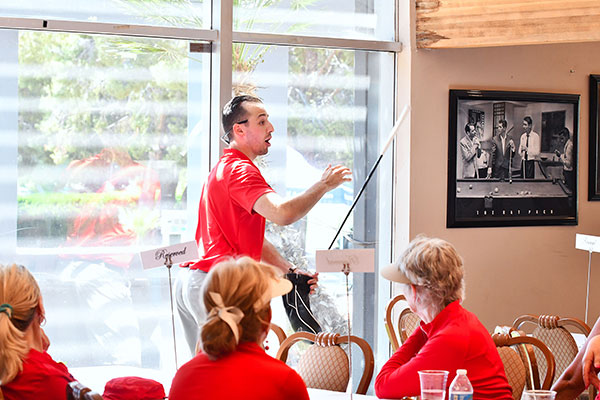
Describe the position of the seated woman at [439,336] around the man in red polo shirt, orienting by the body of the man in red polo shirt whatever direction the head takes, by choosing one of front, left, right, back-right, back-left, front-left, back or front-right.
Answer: front-right

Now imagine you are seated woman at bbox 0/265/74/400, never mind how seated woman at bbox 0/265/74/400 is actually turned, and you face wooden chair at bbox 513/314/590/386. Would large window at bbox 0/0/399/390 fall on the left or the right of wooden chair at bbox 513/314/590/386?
left

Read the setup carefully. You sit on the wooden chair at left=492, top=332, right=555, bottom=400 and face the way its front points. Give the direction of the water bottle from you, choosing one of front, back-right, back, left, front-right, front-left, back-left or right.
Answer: front-left

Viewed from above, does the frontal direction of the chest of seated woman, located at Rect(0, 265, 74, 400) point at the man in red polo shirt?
yes

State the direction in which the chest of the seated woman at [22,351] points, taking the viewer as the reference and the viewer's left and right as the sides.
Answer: facing away from the viewer and to the right of the viewer

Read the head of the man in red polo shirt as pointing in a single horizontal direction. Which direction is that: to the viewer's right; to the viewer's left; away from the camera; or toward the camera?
to the viewer's right

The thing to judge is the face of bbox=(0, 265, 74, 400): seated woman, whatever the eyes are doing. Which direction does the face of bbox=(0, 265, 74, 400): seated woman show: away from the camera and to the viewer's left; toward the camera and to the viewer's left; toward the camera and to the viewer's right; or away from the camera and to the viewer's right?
away from the camera and to the viewer's right

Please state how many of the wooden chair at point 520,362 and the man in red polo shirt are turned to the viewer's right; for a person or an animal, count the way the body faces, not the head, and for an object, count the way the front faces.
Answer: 1

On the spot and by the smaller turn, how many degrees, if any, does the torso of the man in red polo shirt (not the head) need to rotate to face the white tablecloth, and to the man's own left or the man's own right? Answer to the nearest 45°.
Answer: approximately 45° to the man's own right

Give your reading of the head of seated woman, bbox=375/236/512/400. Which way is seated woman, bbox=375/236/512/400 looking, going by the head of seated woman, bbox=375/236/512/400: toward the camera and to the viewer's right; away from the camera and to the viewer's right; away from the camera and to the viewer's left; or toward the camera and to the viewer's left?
away from the camera and to the viewer's left

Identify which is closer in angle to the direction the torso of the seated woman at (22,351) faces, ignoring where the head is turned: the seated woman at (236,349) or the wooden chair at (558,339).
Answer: the wooden chair

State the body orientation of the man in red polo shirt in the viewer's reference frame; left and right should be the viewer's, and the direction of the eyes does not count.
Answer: facing to the right of the viewer

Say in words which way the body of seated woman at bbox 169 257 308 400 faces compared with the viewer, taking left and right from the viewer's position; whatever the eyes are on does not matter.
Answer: facing away from the viewer and to the right of the viewer
